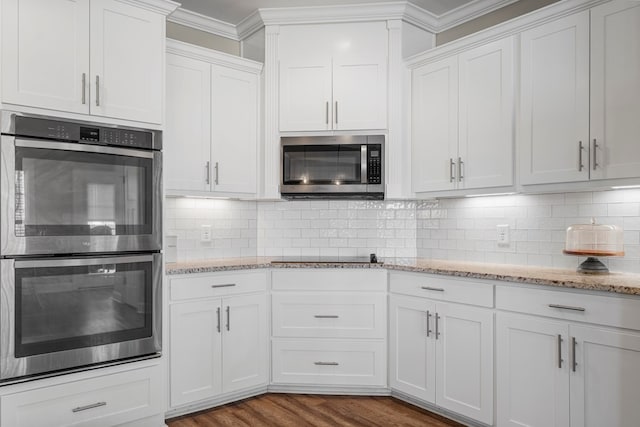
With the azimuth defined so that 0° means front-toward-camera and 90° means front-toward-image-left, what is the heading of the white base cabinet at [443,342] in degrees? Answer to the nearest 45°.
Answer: approximately 45°

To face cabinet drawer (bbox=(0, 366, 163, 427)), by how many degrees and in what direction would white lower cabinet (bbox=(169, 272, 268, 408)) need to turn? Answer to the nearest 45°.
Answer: approximately 90° to its right

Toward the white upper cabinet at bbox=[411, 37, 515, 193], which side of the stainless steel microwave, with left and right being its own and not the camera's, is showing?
left

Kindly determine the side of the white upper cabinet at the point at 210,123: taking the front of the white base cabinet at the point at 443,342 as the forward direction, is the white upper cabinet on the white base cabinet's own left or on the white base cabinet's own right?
on the white base cabinet's own right

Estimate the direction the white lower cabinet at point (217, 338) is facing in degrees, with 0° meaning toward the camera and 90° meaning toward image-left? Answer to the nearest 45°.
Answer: approximately 315°

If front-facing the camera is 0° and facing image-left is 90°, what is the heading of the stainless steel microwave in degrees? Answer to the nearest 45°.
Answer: approximately 0°

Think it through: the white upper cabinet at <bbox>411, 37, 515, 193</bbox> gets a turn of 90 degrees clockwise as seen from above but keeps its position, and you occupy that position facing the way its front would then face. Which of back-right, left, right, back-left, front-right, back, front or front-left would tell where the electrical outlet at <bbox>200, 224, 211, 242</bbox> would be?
front-left
